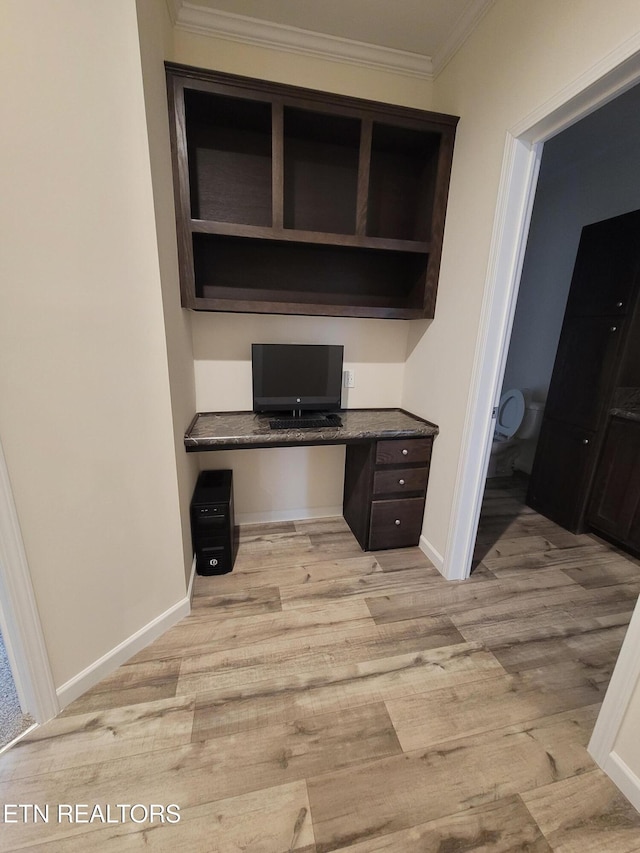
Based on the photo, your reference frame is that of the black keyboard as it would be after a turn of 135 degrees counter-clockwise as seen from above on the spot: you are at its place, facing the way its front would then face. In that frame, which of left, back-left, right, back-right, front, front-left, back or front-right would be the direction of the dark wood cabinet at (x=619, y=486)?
front-right

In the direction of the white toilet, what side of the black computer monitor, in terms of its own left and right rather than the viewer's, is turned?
left

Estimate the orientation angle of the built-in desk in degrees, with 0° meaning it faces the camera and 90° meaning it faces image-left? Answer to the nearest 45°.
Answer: approximately 0°

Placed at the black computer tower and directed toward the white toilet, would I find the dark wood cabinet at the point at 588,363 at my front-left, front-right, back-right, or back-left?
front-right

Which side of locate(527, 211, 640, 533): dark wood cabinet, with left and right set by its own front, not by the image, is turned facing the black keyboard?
front

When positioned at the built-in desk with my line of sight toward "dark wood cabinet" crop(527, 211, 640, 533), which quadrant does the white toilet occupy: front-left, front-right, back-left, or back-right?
front-left

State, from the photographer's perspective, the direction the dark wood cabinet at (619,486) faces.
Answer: facing the viewer and to the left of the viewer

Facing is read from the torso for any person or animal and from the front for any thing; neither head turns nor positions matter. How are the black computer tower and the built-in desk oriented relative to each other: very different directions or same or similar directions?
same or similar directions

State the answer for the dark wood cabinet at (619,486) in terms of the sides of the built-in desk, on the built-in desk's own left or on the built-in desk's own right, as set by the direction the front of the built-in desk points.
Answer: on the built-in desk's own left

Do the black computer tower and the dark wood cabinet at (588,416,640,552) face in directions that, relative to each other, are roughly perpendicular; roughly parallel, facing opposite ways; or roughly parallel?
roughly perpendicular

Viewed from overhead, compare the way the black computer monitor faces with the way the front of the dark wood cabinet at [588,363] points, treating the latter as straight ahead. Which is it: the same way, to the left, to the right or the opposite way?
to the left

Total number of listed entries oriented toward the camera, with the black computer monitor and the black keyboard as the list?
2

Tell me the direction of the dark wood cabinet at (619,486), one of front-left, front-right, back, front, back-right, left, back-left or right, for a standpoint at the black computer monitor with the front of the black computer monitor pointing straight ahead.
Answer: left

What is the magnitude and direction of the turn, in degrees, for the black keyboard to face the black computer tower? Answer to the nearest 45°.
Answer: approximately 45° to its right

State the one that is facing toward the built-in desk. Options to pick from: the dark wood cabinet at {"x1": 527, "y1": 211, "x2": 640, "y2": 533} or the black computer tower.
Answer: the dark wood cabinet

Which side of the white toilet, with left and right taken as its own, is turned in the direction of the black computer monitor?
front

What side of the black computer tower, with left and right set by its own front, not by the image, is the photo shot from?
front

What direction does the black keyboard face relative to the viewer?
toward the camera

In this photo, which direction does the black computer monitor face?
toward the camera
